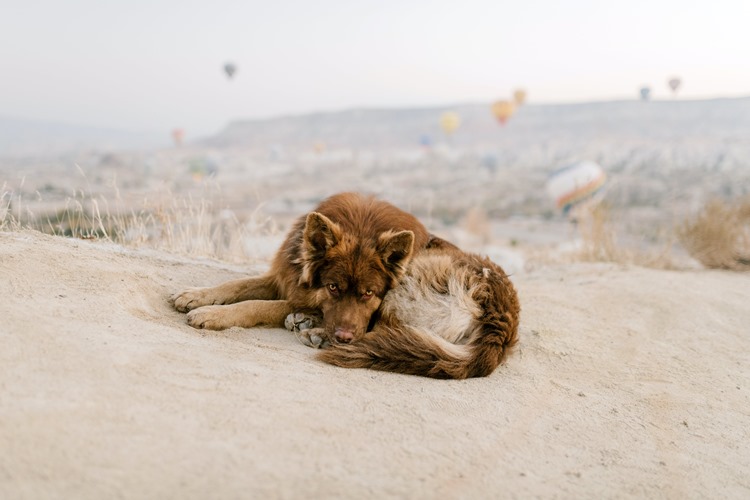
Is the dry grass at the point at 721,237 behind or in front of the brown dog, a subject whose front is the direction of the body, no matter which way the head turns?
behind

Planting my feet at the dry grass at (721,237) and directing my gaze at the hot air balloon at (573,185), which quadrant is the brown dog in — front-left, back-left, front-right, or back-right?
back-left

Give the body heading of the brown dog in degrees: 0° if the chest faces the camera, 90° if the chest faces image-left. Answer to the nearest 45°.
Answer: approximately 45°
